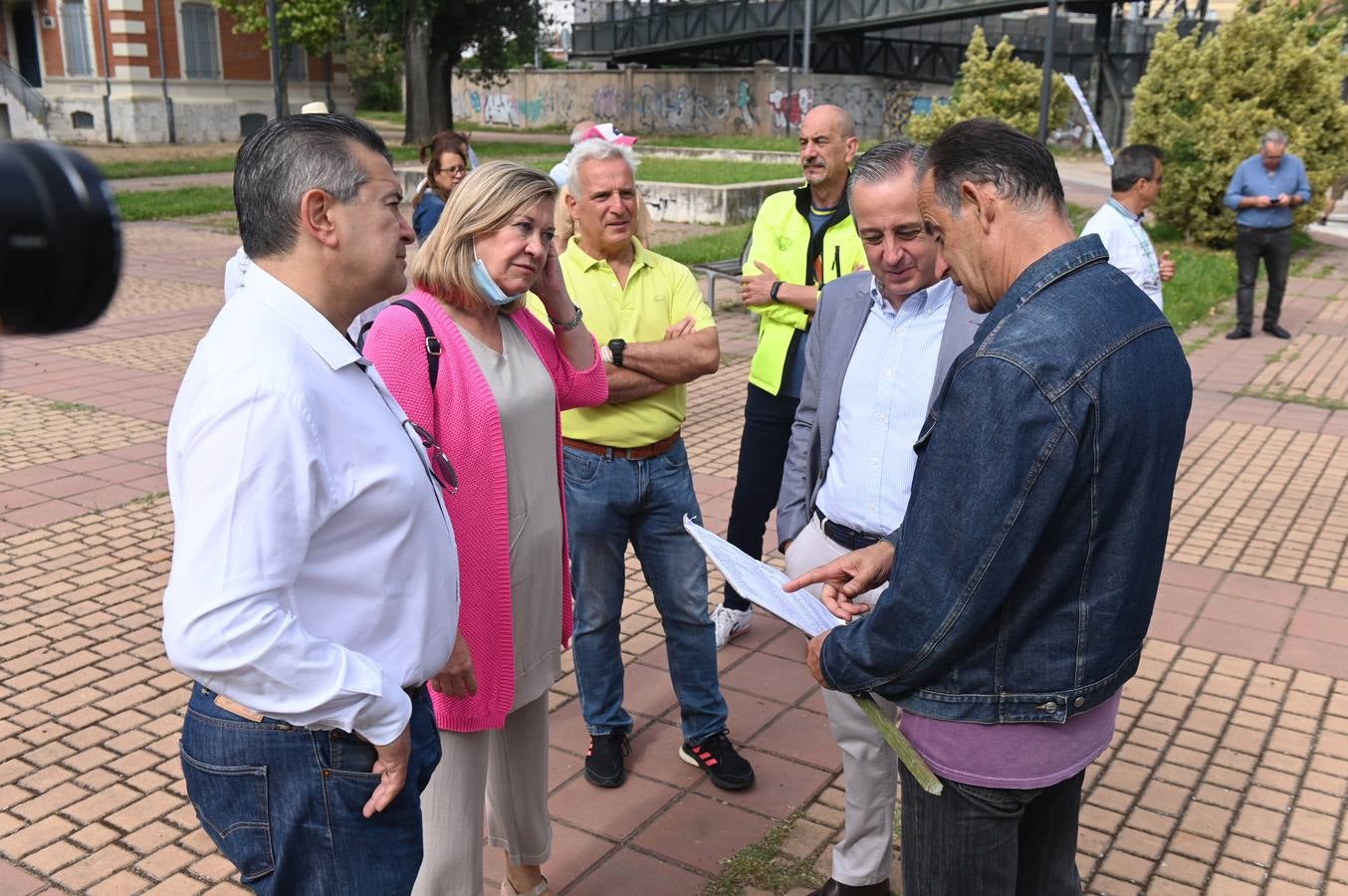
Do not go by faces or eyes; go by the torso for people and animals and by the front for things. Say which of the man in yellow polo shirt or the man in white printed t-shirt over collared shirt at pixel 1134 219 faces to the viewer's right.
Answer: the man in white printed t-shirt over collared shirt

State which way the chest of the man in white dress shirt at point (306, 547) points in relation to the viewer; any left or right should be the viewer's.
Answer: facing to the right of the viewer

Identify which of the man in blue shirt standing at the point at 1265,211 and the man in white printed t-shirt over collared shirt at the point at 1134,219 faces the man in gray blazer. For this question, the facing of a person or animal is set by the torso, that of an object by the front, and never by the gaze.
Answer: the man in blue shirt standing

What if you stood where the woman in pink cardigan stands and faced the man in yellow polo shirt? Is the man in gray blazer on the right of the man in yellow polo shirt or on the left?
right

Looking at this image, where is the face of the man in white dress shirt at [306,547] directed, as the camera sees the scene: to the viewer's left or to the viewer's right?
to the viewer's right

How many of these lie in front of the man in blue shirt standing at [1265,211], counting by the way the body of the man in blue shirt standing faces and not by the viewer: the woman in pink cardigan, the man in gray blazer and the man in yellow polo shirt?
3

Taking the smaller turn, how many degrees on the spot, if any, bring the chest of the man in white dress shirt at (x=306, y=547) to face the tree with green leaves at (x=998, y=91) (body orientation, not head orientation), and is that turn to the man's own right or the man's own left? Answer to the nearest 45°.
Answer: approximately 45° to the man's own left

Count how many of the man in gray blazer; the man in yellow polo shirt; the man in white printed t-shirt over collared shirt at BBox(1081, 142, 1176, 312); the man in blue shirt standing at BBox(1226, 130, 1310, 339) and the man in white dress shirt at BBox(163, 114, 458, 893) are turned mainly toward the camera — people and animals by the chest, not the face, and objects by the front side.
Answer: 3

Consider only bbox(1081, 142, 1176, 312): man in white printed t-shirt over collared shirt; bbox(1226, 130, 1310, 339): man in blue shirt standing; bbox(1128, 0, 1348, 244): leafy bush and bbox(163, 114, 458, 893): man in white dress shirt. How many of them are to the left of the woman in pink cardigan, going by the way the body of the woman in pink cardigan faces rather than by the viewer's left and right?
3

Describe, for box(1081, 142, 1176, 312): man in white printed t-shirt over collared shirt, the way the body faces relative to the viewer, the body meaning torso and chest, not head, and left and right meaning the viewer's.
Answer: facing to the right of the viewer

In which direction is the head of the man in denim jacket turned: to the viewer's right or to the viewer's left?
to the viewer's left
